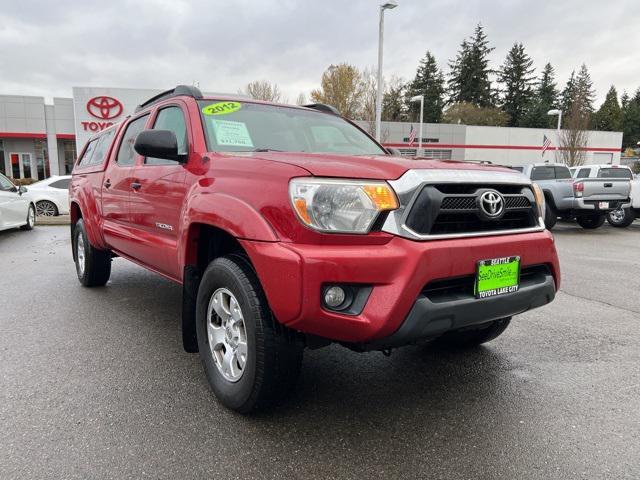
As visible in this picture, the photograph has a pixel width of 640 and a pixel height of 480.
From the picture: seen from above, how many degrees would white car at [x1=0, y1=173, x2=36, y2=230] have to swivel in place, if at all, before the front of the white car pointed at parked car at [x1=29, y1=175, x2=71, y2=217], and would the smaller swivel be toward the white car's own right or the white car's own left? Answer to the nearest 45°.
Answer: approximately 45° to the white car's own left

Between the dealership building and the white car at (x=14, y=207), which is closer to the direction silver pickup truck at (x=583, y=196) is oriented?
the dealership building

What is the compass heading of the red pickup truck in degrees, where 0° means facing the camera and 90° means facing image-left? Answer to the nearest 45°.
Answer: approximately 315°

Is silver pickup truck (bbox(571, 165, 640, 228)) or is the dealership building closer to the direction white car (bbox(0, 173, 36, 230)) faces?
the dealership building

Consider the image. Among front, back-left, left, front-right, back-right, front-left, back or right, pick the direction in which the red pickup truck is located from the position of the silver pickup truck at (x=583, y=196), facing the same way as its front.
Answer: back-left

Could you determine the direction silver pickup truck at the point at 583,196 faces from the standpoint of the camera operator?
facing away from the viewer and to the left of the viewer

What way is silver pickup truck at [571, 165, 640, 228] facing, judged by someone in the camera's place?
facing away from the viewer and to the left of the viewer

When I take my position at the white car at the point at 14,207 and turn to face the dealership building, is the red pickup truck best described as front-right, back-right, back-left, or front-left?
back-right

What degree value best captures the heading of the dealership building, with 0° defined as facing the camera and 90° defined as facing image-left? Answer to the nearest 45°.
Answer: approximately 0°

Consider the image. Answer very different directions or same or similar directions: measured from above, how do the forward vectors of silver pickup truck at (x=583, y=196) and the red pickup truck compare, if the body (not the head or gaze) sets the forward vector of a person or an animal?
very different directions
